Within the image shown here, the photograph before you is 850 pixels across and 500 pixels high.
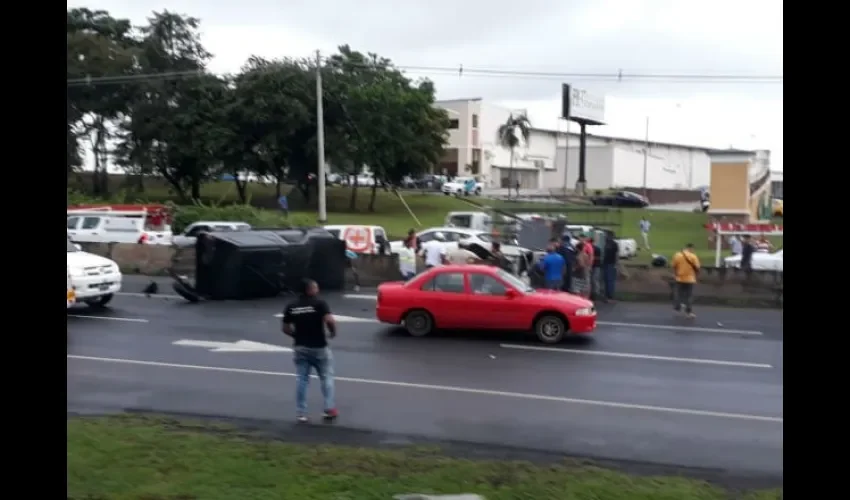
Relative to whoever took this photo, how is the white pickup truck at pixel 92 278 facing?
facing the viewer and to the right of the viewer

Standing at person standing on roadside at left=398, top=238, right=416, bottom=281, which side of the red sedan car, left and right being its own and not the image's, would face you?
left

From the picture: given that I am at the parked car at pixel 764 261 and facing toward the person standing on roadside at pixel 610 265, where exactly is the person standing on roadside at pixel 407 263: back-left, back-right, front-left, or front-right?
front-right

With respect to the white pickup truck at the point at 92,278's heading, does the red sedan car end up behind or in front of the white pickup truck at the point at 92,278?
in front

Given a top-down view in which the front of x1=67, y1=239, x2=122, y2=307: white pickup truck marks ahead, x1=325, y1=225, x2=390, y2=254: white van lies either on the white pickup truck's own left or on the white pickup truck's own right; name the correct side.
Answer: on the white pickup truck's own left

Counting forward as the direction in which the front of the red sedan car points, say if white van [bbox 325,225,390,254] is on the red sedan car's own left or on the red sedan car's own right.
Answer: on the red sedan car's own left

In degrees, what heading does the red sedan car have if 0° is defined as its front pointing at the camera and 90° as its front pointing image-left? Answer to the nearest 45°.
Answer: approximately 270°
